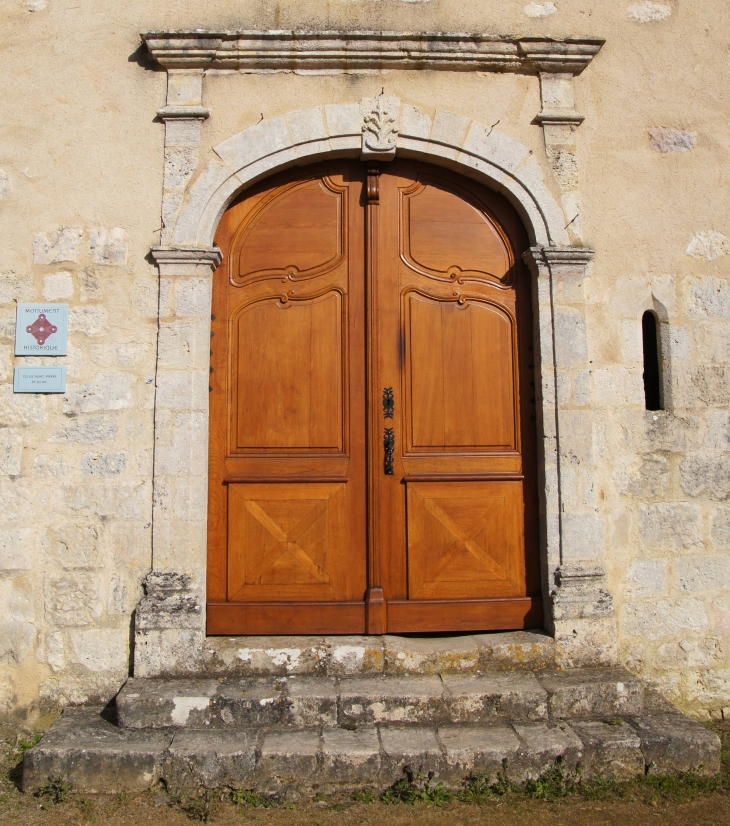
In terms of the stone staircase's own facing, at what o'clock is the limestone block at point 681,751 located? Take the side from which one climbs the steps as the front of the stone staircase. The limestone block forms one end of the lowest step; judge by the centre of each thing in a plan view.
The limestone block is roughly at 9 o'clock from the stone staircase.

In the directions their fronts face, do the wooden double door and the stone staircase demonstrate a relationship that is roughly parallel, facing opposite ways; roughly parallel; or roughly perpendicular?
roughly parallel

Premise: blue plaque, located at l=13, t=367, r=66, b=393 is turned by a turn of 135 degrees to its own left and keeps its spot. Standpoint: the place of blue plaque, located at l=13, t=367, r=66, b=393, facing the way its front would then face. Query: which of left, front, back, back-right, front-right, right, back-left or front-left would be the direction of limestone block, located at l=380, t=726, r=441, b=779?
right

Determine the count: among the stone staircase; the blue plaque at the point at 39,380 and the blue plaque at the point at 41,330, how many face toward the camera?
3

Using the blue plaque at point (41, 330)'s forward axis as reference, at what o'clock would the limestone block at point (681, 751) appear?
The limestone block is roughly at 10 o'clock from the blue plaque.

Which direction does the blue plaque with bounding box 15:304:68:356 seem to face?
toward the camera

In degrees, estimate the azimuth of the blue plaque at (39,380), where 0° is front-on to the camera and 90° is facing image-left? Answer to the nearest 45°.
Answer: approximately 0°

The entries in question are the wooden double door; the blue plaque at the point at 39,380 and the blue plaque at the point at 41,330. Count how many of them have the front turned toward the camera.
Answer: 3

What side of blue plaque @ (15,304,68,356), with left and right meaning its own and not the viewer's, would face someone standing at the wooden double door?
left

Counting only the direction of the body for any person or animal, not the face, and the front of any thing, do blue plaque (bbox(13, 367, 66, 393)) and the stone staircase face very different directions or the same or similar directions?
same or similar directions

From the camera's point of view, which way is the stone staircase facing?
toward the camera

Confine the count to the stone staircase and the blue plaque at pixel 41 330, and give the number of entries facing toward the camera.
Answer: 2
